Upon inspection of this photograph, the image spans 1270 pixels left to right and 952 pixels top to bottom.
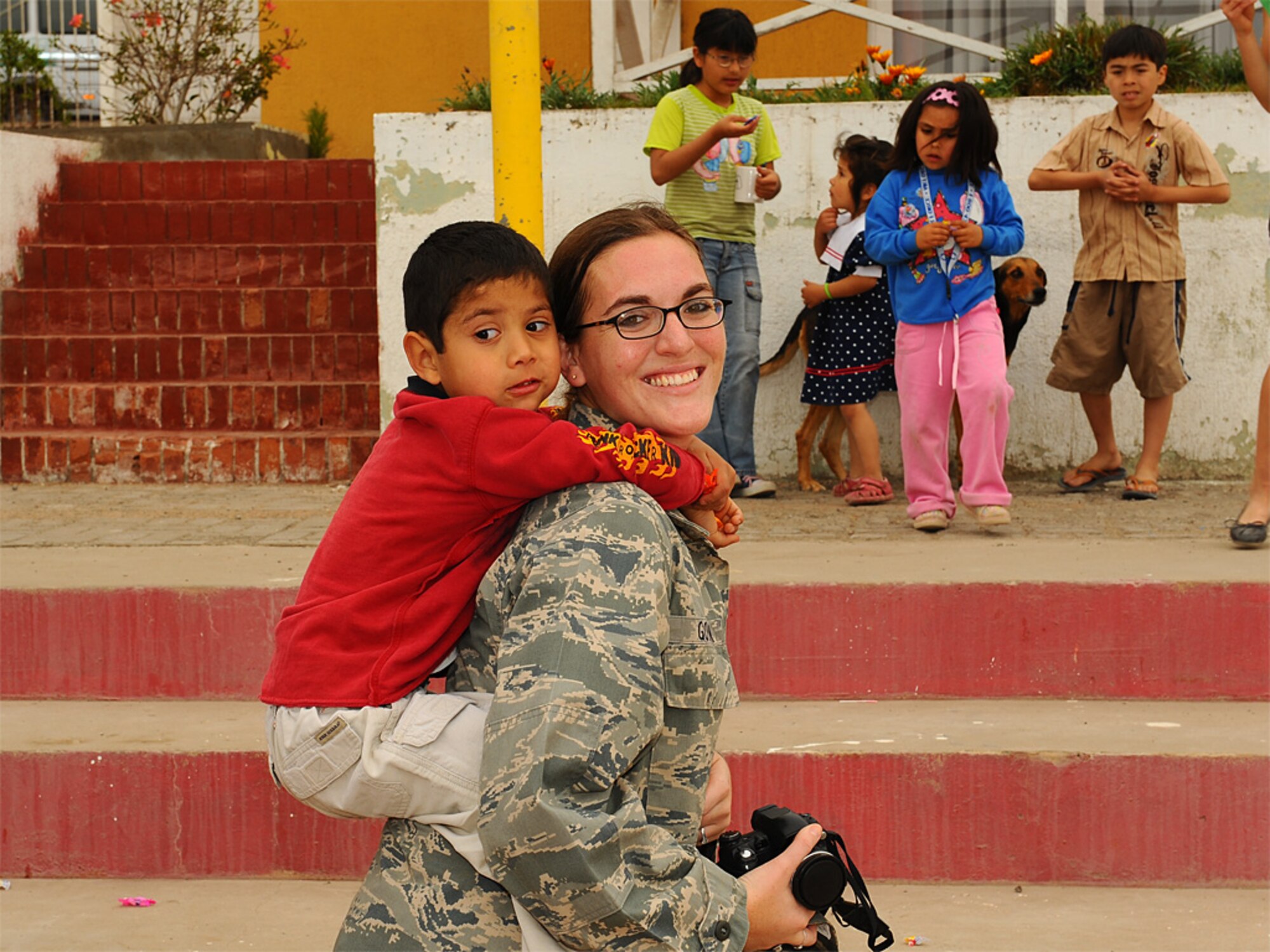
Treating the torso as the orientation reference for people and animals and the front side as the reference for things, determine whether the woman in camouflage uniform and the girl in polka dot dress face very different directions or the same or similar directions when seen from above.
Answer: very different directions

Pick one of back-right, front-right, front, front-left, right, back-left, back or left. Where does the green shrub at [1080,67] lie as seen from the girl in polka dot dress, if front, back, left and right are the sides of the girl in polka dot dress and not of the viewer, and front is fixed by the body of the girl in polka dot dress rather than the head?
back-right

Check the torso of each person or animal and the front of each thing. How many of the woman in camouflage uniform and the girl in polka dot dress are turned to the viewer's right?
1

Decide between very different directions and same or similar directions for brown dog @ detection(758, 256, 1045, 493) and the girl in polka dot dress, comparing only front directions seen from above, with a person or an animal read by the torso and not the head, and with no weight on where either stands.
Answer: very different directions

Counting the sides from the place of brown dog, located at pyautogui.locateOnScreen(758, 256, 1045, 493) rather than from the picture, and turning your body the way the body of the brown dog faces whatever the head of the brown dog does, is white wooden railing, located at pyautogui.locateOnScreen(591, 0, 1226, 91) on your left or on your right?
on your left

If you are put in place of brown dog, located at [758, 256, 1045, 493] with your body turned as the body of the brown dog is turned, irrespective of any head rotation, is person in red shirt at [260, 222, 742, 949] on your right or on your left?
on your right

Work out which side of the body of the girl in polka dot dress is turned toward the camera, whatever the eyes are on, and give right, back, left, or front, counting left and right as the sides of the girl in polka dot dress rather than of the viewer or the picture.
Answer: left

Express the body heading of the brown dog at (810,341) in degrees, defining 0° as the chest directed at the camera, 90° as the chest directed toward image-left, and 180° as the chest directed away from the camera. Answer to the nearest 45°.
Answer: approximately 270°

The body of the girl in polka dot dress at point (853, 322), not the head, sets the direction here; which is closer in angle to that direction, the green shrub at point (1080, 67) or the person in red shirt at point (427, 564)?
the person in red shirt

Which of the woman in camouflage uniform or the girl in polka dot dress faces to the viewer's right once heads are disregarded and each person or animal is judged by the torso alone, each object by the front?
the woman in camouflage uniform

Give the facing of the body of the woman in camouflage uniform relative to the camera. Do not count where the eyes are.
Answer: to the viewer's right
